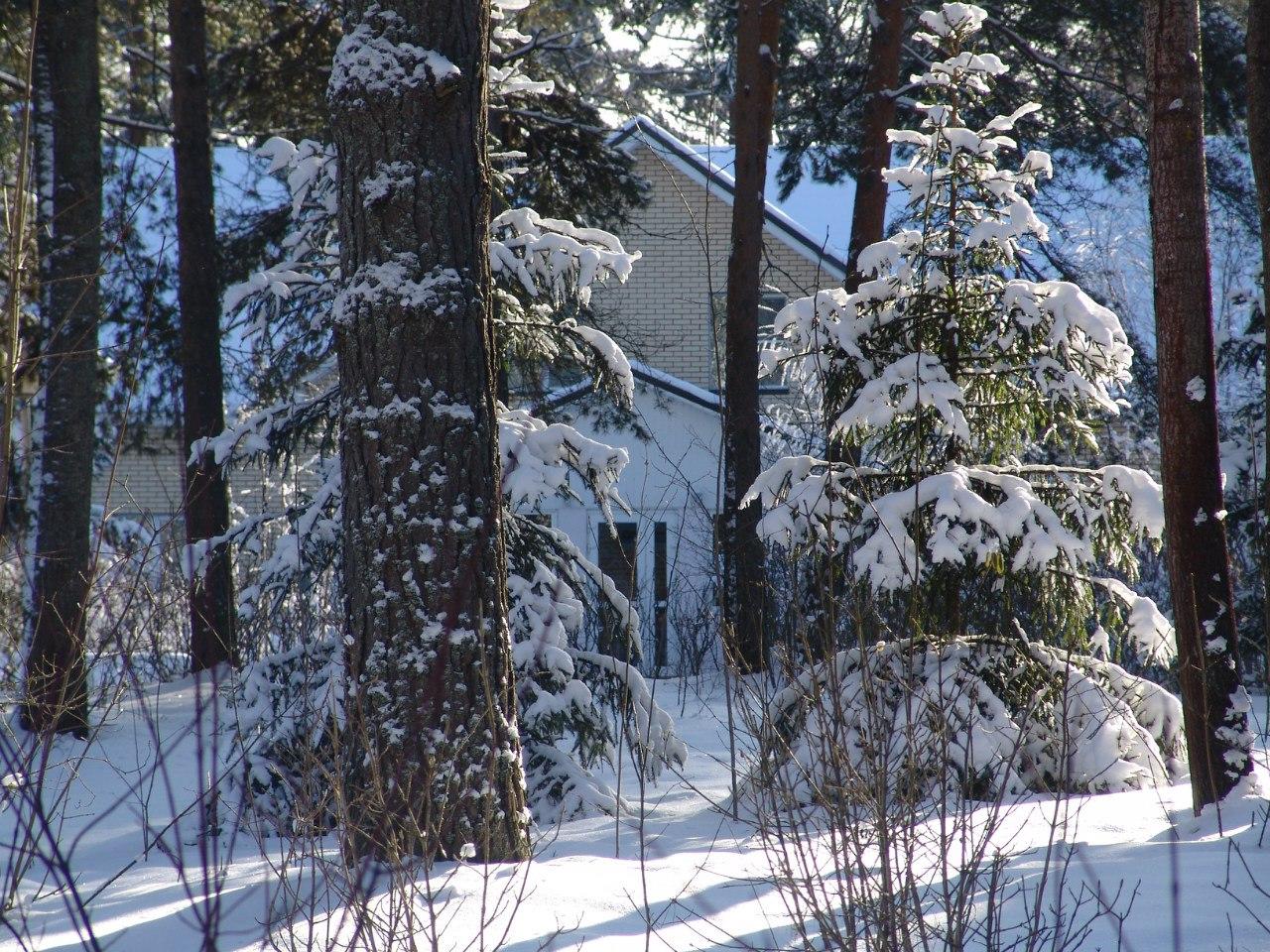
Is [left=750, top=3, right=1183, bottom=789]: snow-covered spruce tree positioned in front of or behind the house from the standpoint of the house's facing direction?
in front

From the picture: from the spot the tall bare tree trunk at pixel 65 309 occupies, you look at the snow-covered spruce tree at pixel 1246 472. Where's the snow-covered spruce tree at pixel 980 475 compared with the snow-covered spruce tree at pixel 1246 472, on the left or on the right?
right

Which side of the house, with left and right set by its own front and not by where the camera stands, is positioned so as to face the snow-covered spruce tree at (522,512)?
front

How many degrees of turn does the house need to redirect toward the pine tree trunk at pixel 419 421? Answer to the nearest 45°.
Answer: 0° — it already faces it

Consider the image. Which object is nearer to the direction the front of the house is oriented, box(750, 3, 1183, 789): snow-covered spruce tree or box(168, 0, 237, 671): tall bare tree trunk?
the snow-covered spruce tree

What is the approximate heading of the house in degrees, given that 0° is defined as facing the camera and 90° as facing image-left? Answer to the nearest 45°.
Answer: approximately 0°

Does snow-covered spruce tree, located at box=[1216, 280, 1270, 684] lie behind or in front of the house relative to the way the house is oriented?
in front

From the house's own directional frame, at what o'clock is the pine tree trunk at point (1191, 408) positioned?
The pine tree trunk is roughly at 12 o'clock from the house.

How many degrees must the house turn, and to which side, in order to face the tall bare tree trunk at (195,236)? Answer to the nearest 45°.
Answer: approximately 45° to its right
